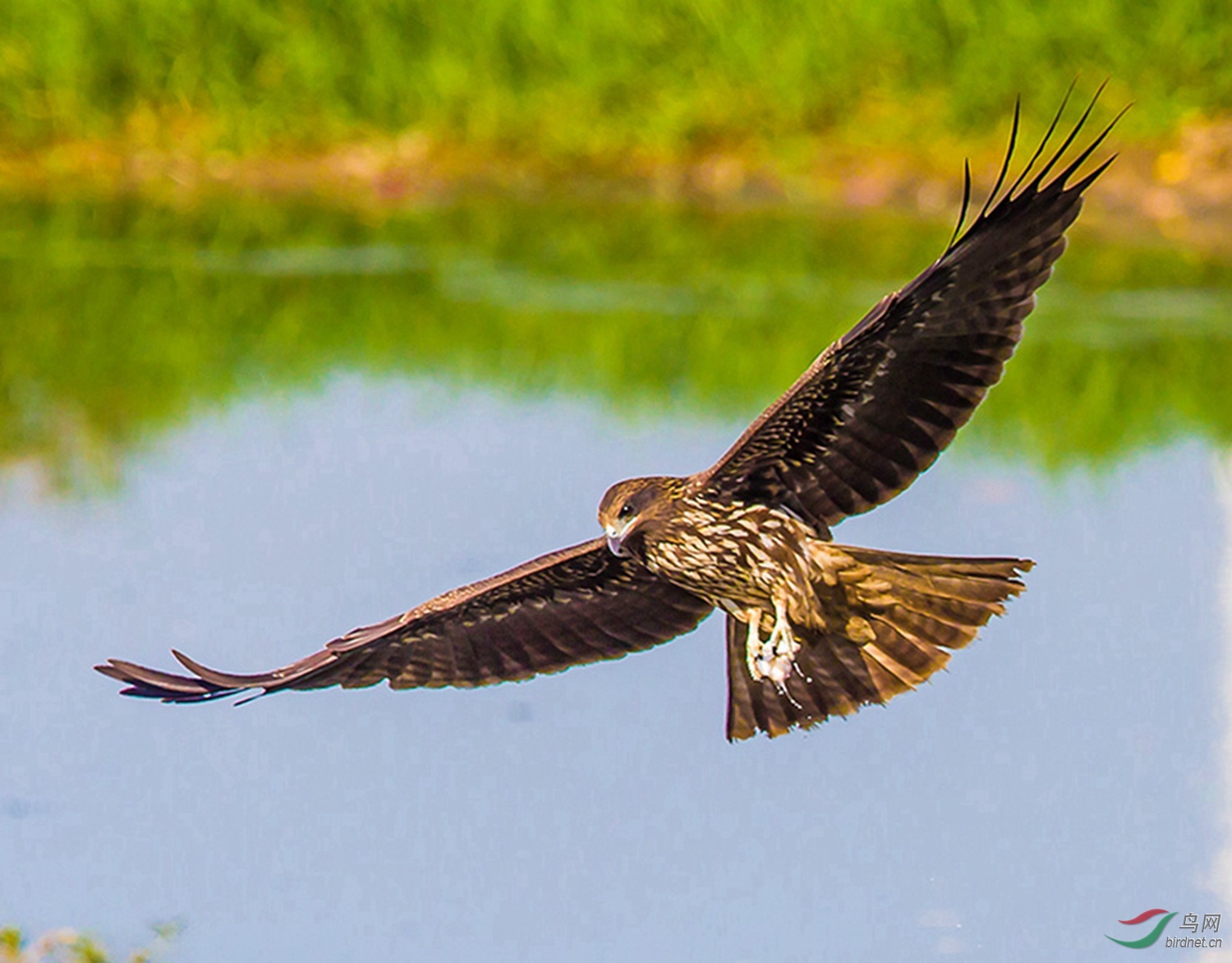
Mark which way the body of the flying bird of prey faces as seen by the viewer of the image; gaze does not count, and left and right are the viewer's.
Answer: facing the viewer and to the left of the viewer
